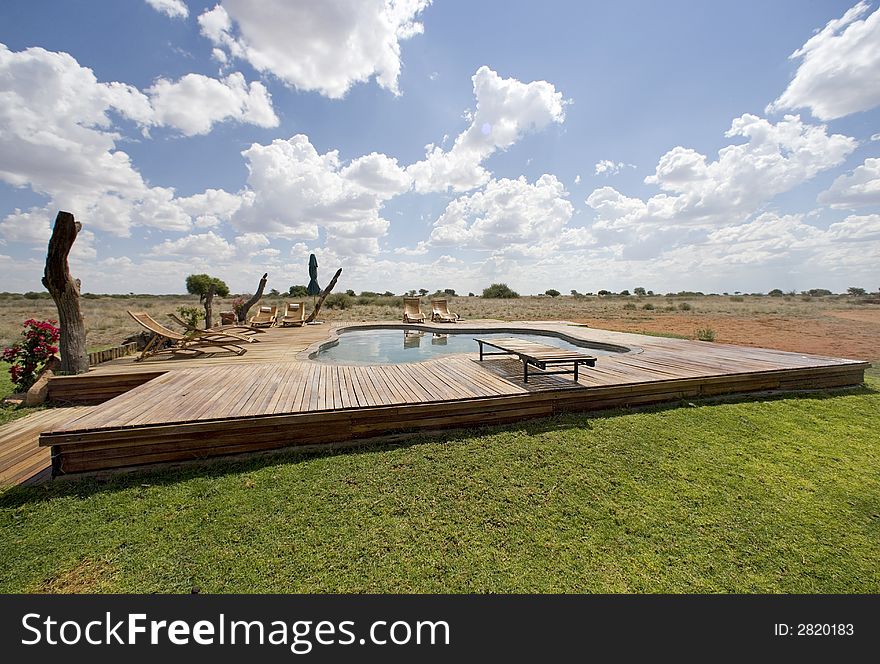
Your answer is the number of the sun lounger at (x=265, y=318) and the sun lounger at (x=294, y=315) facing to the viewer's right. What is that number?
0

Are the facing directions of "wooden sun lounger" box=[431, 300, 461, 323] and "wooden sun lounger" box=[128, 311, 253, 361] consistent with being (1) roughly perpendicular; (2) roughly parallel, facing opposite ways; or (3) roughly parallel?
roughly perpendicular

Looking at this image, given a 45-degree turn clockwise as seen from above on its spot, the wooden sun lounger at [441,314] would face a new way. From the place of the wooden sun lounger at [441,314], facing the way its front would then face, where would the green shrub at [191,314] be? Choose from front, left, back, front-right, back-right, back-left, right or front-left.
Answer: front-right

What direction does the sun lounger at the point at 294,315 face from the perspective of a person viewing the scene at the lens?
facing the viewer and to the left of the viewer

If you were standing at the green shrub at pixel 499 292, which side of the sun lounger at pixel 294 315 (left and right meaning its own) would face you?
back

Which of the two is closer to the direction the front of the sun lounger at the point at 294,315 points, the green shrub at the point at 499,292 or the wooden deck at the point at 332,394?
the wooden deck

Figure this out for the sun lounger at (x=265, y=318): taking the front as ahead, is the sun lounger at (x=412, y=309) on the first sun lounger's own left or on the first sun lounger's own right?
on the first sun lounger's own left

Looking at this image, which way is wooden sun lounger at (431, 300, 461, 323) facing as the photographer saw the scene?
facing the viewer and to the right of the viewer

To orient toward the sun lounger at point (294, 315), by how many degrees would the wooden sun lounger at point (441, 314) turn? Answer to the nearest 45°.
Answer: approximately 135° to its right

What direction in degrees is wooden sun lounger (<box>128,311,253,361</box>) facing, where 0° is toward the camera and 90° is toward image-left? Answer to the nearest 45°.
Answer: approximately 270°

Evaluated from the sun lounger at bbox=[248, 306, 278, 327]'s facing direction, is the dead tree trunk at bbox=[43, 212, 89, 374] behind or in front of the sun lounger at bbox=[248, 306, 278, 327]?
in front

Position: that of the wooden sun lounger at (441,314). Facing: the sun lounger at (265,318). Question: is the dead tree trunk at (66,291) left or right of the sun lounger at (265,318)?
left

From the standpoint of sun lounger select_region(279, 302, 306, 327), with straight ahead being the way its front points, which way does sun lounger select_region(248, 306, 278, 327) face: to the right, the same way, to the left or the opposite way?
the same way

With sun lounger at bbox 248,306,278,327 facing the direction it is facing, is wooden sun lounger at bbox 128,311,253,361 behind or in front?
in front
